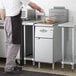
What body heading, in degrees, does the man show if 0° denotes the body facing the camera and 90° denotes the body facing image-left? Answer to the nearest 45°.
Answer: approximately 270°

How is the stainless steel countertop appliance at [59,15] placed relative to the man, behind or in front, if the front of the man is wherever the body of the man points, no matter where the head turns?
in front
